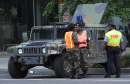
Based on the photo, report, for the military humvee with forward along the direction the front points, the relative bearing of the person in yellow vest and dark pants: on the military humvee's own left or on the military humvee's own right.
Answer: on the military humvee's own left

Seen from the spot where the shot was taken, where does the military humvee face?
facing the viewer and to the left of the viewer
